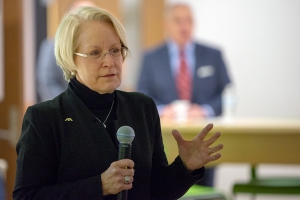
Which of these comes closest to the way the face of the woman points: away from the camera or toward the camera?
toward the camera

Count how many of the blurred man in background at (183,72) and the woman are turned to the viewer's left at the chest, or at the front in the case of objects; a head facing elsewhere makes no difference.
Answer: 0

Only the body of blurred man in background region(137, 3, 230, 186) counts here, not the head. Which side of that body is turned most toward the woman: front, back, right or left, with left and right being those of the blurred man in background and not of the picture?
front

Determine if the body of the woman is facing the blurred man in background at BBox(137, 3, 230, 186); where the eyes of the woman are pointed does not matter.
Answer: no

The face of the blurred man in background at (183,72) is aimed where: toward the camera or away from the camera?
toward the camera

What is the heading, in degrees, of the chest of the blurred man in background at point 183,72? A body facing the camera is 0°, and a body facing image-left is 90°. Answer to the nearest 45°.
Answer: approximately 0°
